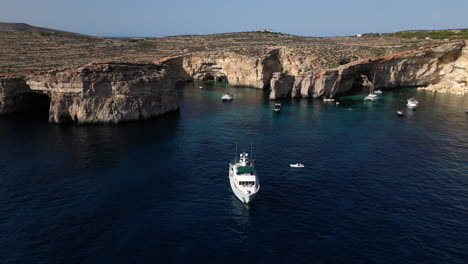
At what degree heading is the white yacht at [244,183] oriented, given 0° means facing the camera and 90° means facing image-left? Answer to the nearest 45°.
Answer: approximately 0°
